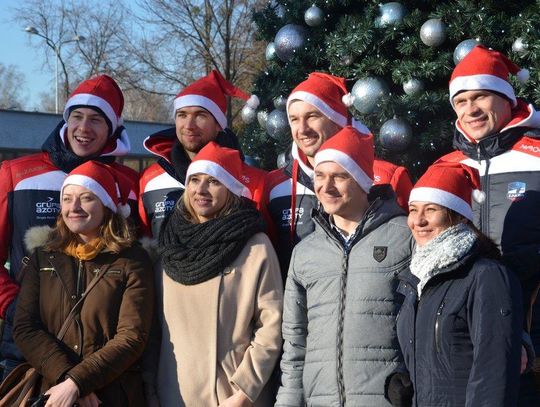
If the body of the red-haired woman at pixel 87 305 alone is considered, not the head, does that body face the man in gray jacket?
no

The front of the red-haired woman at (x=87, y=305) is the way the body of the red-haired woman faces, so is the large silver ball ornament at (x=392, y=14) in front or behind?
behind

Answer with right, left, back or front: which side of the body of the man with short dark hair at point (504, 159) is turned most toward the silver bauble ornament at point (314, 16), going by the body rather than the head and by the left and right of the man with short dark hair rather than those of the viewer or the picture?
right

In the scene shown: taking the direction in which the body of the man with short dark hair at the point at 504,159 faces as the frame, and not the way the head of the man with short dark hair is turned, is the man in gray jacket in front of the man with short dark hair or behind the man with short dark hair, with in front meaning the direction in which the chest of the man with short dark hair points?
in front

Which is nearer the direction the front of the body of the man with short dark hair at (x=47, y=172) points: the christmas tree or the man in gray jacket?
the man in gray jacket

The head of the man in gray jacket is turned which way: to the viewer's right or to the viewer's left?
to the viewer's left

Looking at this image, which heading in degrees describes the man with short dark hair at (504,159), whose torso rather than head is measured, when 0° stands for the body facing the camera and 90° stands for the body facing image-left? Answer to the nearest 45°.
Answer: approximately 45°

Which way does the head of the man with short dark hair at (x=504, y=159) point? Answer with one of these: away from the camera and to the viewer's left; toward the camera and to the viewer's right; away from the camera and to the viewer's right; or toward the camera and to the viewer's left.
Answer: toward the camera and to the viewer's left

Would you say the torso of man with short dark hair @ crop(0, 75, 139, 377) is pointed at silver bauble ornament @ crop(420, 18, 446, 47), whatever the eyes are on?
no

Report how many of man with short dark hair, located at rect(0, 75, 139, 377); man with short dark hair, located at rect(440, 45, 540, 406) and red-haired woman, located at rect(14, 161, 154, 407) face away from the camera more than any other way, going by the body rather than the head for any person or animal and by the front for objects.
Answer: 0

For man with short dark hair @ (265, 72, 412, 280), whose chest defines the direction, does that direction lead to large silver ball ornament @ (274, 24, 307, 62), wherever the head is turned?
no

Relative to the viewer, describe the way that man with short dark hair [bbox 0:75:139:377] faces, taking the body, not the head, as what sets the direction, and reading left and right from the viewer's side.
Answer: facing the viewer

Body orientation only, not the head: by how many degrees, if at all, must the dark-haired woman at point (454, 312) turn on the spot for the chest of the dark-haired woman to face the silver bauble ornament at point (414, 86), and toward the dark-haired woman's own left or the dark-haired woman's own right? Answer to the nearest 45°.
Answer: approximately 135° to the dark-haired woman's own right

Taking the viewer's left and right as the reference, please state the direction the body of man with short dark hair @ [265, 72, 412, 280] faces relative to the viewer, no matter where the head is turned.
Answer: facing the viewer and to the left of the viewer

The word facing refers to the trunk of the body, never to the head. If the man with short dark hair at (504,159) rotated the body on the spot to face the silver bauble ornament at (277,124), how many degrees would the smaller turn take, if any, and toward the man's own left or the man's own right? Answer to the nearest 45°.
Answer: approximately 90° to the man's own right
